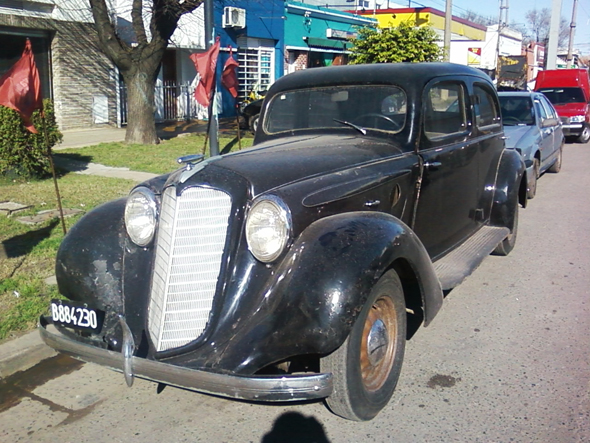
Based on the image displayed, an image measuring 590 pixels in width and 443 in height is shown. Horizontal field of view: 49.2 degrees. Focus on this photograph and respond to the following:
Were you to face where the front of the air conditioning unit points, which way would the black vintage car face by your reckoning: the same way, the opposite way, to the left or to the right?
to the right

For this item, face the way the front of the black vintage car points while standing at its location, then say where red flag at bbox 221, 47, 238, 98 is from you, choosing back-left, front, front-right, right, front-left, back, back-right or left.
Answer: back-right

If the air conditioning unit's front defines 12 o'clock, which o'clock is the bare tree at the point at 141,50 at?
The bare tree is roughly at 2 o'clock from the air conditioning unit.

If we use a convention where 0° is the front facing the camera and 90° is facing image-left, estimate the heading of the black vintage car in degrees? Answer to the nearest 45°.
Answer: approximately 45°

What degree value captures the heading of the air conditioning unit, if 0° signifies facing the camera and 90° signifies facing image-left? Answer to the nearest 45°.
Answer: approximately 315°

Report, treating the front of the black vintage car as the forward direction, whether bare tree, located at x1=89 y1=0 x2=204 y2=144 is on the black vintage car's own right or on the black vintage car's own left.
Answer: on the black vintage car's own right

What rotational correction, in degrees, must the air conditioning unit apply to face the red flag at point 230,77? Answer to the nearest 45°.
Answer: approximately 45° to its right

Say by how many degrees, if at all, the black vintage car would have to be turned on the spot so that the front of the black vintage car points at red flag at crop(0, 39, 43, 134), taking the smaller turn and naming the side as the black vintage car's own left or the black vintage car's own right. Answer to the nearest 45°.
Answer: approximately 90° to the black vintage car's own right
